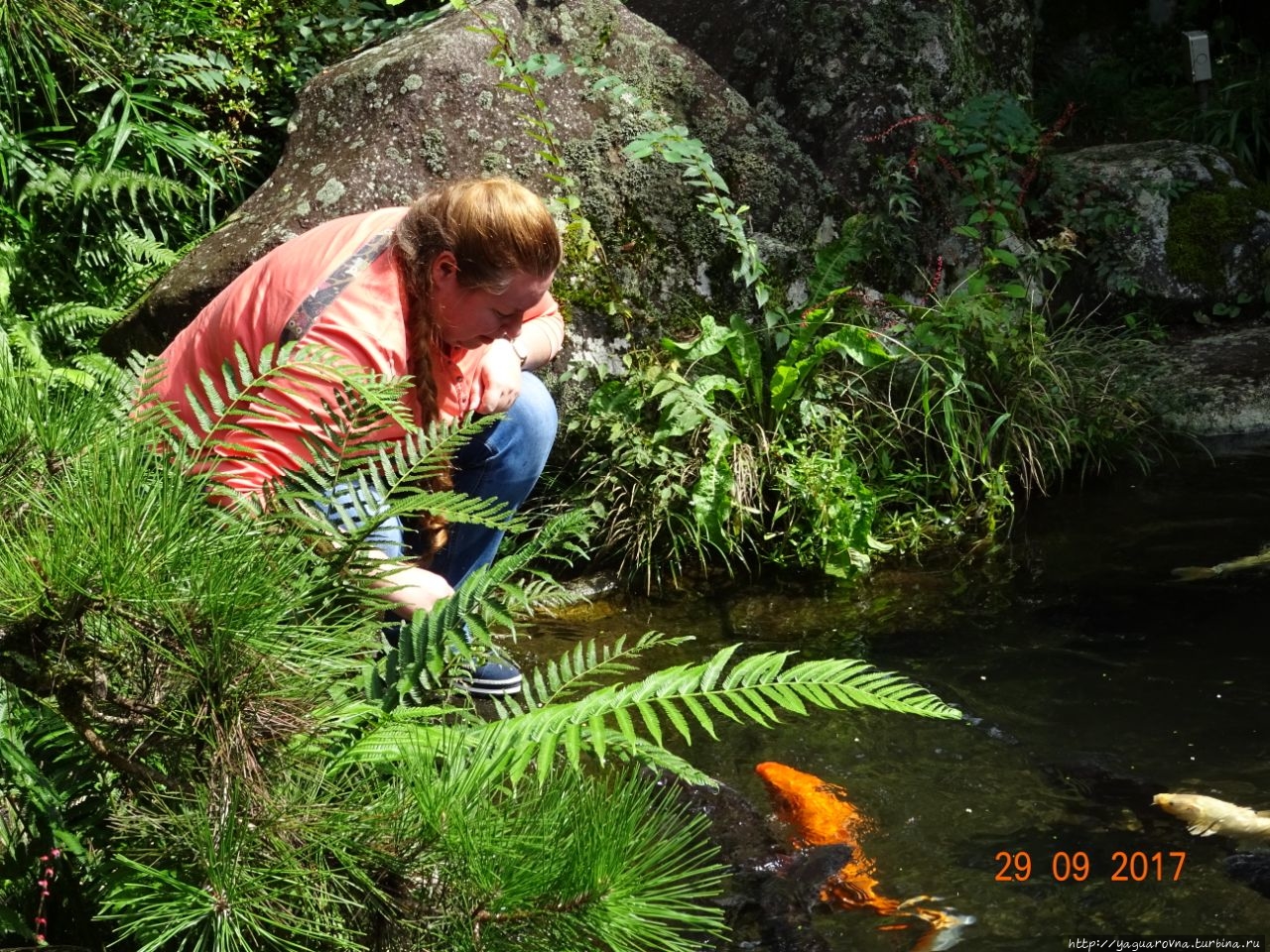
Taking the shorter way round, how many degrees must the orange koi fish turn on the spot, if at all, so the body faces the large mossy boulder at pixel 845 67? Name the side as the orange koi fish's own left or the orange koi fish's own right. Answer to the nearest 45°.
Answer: approximately 45° to the orange koi fish's own right

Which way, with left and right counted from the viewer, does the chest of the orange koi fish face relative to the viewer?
facing away from the viewer and to the left of the viewer

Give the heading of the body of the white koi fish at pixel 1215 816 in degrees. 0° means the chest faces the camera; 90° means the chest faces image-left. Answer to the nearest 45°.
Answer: approximately 90°

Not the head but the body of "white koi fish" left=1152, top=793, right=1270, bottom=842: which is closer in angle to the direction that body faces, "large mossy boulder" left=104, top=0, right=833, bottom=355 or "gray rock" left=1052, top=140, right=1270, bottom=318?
the large mossy boulder

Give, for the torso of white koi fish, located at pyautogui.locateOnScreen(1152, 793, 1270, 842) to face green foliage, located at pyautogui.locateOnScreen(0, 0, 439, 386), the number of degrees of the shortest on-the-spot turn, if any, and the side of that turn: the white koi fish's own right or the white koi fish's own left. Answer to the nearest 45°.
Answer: approximately 45° to the white koi fish's own right

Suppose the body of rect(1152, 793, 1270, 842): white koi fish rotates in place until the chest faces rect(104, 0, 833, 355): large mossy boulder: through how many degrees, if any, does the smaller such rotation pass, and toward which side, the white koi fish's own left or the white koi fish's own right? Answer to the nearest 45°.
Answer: approximately 45° to the white koi fish's own right
